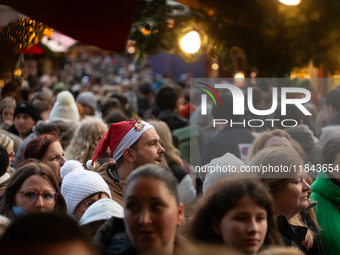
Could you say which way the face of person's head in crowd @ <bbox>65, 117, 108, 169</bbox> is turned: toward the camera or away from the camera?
away from the camera

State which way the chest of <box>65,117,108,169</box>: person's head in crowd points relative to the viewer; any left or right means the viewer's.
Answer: facing away from the viewer and to the right of the viewer

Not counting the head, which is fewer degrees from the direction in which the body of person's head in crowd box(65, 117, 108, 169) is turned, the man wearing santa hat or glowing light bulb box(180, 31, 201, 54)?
the glowing light bulb

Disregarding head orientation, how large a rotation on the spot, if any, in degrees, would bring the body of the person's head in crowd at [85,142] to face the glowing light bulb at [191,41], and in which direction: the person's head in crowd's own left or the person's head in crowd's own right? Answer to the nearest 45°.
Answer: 0° — they already face it

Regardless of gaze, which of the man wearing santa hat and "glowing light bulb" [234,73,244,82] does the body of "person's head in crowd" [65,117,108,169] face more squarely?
the glowing light bulb

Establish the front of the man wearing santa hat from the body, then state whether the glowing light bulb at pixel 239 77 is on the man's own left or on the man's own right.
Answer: on the man's own left

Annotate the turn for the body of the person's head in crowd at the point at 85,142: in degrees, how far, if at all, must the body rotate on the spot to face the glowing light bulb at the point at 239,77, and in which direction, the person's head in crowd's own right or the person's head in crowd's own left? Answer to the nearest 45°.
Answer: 0° — they already face it

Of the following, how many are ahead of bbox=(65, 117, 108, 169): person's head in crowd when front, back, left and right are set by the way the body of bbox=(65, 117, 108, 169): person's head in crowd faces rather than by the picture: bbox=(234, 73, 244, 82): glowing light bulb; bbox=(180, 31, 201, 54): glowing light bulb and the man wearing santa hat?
2
